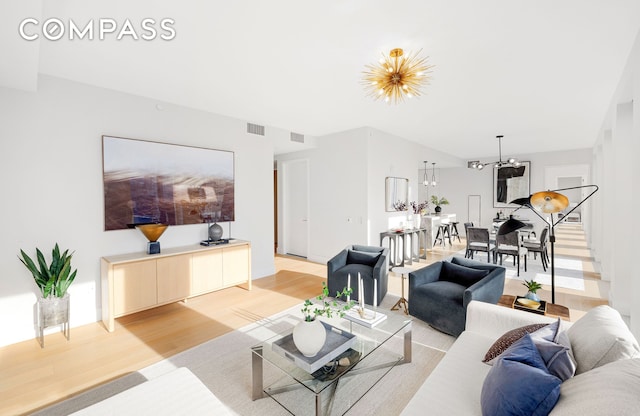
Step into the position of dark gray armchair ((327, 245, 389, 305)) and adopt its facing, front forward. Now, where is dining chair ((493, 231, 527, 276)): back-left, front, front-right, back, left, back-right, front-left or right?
back

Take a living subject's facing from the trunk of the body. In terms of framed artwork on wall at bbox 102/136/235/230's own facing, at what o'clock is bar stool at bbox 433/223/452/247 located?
The bar stool is roughly at 10 o'clock from the framed artwork on wall.

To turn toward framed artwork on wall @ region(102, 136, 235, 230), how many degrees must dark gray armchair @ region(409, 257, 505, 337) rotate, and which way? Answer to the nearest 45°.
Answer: approximately 45° to its right

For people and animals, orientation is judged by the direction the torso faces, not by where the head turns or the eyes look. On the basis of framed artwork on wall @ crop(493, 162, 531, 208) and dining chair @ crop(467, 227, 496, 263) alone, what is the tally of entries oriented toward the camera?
1

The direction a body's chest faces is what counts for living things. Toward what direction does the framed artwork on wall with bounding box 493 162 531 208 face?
toward the camera

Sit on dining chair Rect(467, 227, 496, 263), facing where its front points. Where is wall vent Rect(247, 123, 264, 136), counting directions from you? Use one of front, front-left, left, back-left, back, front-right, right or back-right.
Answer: back

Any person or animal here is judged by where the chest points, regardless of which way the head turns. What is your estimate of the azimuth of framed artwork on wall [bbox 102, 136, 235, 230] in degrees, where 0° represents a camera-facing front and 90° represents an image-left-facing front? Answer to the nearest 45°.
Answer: approximately 315°

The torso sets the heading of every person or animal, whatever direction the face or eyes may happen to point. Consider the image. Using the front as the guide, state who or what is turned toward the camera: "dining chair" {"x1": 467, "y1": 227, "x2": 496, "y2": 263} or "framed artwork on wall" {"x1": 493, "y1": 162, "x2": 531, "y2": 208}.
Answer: the framed artwork on wall

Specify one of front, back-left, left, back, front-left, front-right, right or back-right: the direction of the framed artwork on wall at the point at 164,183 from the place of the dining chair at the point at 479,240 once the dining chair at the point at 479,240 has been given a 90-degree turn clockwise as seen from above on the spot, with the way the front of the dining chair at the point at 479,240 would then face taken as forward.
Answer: right

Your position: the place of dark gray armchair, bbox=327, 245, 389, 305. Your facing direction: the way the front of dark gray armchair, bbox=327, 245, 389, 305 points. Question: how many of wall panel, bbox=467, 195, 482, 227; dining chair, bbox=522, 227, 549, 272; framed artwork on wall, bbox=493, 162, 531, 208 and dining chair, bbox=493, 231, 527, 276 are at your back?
4

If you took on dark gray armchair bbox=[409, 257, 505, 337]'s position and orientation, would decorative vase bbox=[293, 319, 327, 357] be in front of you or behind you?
in front

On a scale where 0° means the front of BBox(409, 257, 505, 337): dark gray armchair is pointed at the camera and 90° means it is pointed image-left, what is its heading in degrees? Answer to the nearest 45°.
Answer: approximately 45°

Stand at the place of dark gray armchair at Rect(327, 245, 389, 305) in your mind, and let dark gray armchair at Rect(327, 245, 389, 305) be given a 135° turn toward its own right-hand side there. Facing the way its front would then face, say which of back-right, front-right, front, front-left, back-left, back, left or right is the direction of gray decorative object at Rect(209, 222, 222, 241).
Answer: left

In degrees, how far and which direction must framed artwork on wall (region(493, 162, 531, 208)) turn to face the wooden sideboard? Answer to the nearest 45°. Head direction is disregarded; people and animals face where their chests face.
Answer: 0° — it already faces it

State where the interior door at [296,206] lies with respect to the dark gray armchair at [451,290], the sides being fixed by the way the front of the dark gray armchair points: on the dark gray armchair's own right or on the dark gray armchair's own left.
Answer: on the dark gray armchair's own right

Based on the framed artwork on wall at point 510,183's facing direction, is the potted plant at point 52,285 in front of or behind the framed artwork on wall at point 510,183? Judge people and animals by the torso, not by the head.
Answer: in front

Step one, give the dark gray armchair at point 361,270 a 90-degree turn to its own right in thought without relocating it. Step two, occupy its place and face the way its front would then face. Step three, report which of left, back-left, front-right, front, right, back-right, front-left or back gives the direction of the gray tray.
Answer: back-left

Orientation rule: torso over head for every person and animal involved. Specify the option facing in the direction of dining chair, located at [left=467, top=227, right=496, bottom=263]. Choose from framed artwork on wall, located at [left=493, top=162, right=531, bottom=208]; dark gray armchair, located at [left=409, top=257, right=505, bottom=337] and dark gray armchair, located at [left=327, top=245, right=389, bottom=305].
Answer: the framed artwork on wall

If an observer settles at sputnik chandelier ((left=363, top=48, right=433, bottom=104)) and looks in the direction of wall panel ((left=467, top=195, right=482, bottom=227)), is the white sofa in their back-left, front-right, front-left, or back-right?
back-right

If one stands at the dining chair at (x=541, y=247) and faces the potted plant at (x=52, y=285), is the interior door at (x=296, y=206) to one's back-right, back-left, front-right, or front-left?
front-right
